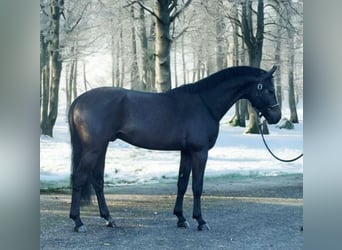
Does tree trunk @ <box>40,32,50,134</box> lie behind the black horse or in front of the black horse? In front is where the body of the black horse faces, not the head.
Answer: behind

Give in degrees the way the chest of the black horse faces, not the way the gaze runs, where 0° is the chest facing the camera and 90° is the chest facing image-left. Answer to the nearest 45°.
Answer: approximately 270°
